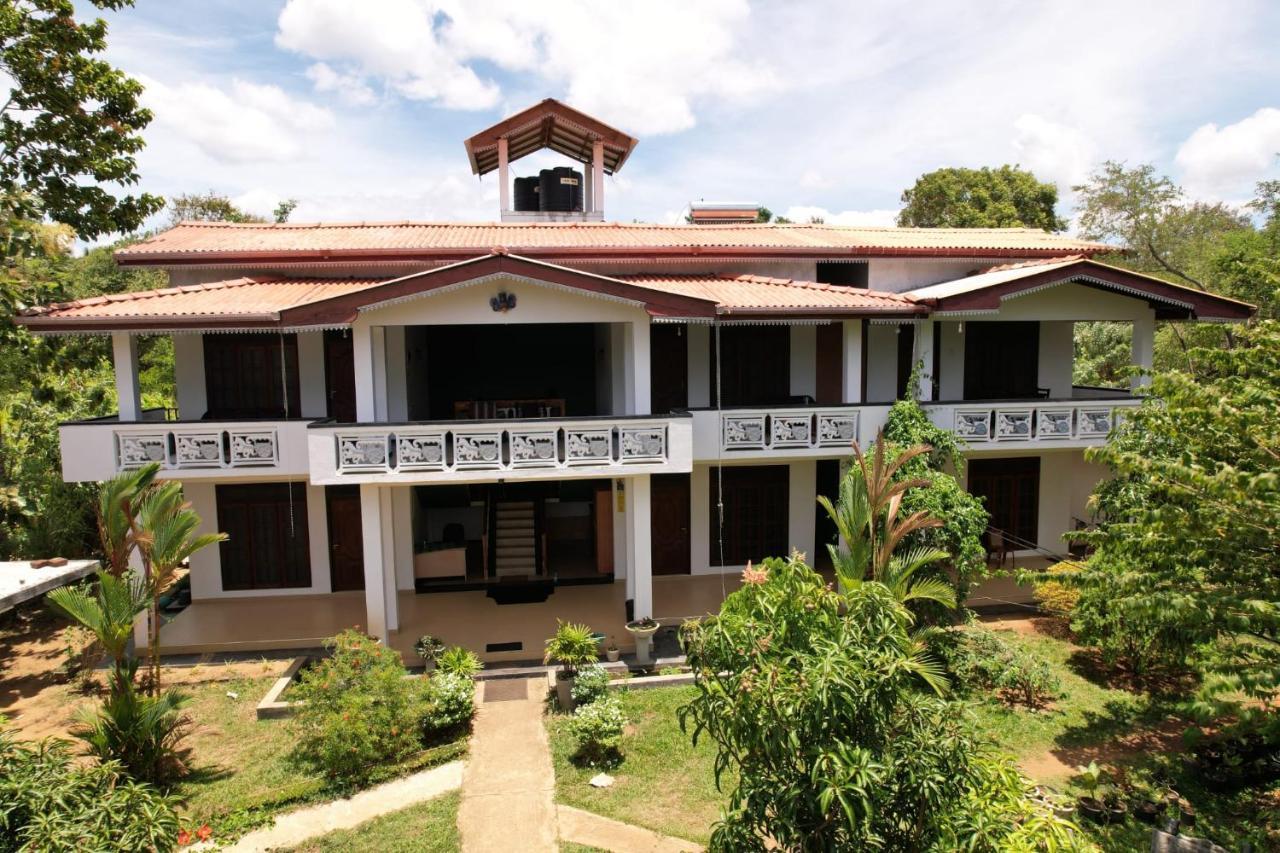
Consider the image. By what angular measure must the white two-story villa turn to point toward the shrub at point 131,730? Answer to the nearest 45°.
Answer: approximately 45° to its right

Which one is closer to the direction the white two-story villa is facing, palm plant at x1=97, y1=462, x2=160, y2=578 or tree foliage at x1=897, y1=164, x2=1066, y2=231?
the palm plant

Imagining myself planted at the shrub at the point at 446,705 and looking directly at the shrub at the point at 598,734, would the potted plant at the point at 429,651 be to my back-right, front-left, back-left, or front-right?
back-left

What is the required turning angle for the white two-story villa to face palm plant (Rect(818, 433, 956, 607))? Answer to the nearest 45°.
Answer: approximately 45° to its left

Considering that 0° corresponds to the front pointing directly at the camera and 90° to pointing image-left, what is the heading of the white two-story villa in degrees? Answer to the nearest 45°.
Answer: approximately 0°

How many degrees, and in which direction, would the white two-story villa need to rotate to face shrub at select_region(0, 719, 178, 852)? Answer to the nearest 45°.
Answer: approximately 45° to its right
